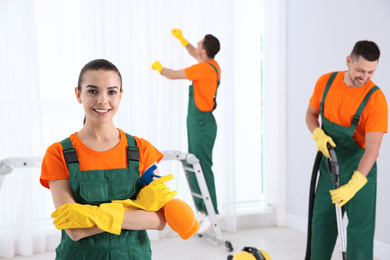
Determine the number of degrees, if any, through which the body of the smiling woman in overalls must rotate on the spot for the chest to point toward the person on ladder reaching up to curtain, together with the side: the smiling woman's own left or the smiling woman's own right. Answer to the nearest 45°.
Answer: approximately 180°

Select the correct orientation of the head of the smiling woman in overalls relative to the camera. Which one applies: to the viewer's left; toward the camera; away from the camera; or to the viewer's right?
toward the camera

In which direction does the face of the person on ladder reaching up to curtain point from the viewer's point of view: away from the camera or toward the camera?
away from the camera

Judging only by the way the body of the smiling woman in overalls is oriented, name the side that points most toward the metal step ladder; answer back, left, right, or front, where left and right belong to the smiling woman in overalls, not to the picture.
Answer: back

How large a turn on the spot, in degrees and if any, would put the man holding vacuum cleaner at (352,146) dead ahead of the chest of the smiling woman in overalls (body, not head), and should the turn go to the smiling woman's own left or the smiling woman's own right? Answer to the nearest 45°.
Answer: approximately 135° to the smiling woman's own left

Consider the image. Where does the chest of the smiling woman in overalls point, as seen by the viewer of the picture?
toward the camera

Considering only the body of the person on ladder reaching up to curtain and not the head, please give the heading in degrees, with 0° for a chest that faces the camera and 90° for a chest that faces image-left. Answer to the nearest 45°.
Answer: approximately 90°

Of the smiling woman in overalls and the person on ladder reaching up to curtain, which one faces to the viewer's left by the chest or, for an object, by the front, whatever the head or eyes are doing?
the person on ladder reaching up to curtain

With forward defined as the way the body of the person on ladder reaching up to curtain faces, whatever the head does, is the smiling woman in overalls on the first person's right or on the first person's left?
on the first person's left
